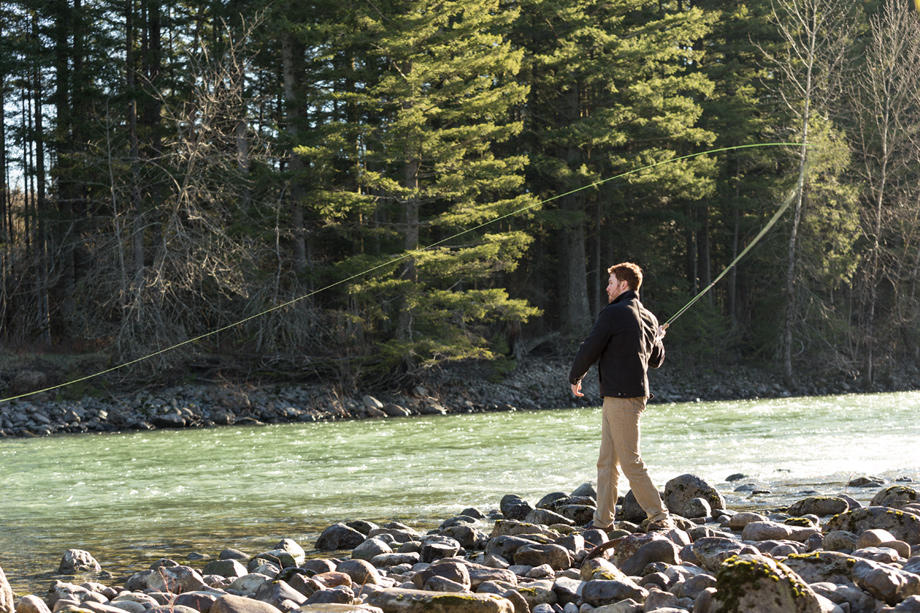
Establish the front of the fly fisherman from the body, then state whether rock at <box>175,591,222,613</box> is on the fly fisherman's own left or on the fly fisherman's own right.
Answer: on the fly fisherman's own left

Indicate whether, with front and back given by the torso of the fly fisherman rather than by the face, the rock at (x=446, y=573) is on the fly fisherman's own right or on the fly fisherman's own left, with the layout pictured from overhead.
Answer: on the fly fisherman's own left

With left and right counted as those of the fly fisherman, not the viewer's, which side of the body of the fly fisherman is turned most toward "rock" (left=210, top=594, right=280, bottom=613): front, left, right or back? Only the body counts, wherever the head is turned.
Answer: left

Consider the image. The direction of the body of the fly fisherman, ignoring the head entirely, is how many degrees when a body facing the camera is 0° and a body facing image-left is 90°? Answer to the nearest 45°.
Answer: approximately 135°

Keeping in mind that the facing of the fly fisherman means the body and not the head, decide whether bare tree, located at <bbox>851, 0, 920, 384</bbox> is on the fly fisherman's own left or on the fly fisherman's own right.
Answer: on the fly fisherman's own right

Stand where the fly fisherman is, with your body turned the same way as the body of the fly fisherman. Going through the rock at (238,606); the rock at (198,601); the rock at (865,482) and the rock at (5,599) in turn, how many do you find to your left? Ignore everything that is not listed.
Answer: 3

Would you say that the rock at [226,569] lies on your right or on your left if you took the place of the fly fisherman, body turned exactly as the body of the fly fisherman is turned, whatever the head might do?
on your left

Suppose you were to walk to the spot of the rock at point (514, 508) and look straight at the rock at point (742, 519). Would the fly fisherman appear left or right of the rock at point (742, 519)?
right

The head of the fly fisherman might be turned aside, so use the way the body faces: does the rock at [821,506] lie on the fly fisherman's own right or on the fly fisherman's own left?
on the fly fisherman's own right

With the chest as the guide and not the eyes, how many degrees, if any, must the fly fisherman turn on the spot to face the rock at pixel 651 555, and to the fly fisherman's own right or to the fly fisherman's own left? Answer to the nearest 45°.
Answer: approximately 135° to the fly fisherman's own left

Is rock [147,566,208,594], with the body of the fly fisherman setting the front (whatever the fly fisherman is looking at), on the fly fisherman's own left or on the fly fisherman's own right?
on the fly fisherman's own left

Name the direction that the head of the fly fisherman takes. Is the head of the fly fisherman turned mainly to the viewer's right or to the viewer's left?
to the viewer's left

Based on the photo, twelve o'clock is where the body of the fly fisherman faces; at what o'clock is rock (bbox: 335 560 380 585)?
The rock is roughly at 9 o'clock from the fly fisherman.
